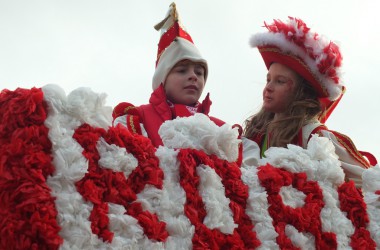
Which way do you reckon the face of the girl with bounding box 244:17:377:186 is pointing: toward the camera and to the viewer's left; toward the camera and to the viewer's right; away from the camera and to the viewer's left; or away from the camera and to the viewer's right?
toward the camera and to the viewer's left

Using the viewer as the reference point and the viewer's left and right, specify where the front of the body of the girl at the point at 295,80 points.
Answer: facing the viewer and to the left of the viewer

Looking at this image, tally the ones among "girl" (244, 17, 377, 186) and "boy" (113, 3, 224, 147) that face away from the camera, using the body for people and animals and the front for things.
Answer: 0

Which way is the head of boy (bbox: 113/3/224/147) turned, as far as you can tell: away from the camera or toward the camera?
toward the camera
